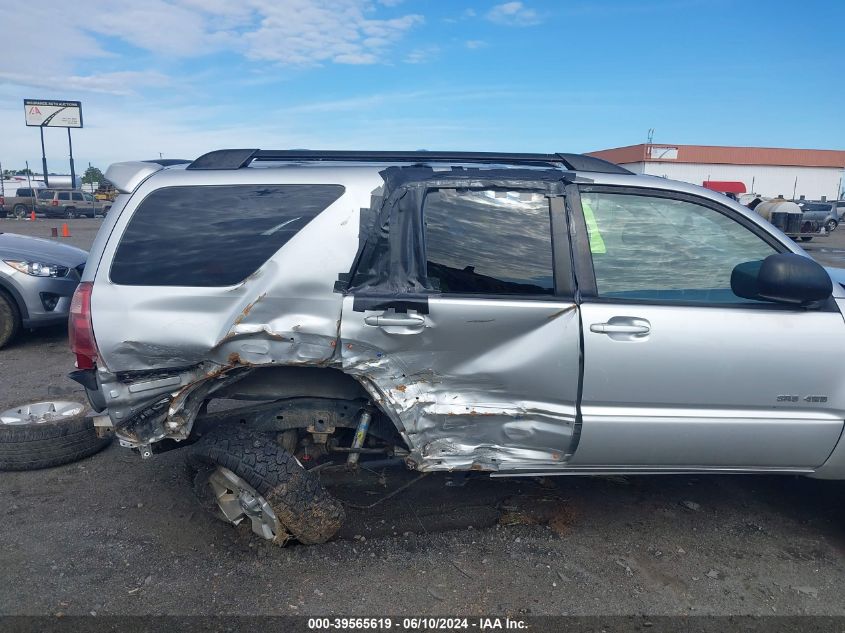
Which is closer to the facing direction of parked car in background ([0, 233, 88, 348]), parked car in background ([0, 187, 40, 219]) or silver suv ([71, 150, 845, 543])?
the silver suv

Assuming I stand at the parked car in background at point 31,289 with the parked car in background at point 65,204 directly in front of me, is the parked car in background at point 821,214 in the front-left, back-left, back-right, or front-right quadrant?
front-right

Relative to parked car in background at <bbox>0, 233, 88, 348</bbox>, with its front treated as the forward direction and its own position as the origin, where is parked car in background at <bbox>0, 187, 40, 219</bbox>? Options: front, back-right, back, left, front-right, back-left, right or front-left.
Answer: back-left

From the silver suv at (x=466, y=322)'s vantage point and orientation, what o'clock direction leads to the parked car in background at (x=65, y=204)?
The parked car in background is roughly at 8 o'clock from the silver suv.

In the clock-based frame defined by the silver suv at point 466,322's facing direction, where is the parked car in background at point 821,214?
The parked car in background is roughly at 10 o'clock from the silver suv.

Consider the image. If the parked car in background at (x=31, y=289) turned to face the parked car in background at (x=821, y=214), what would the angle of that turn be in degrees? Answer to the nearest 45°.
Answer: approximately 45° to its left

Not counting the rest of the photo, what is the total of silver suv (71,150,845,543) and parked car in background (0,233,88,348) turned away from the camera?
0

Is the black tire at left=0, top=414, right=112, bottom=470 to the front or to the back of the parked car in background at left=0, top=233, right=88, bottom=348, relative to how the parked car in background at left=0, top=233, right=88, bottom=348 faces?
to the front

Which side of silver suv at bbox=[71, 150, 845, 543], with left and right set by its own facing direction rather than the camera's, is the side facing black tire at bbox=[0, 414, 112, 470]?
back

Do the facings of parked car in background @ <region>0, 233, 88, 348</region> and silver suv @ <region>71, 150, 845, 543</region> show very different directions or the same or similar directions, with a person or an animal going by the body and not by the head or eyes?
same or similar directions

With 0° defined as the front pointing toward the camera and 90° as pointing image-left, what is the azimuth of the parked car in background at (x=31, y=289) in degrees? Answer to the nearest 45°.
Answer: approximately 315°

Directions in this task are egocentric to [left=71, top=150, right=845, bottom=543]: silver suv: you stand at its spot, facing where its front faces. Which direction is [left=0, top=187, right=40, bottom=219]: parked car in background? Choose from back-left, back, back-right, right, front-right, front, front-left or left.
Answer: back-left

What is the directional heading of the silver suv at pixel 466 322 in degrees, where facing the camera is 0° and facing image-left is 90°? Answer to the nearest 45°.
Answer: approximately 270°

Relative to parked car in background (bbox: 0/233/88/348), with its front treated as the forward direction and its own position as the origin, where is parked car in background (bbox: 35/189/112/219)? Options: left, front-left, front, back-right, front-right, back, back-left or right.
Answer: back-left
